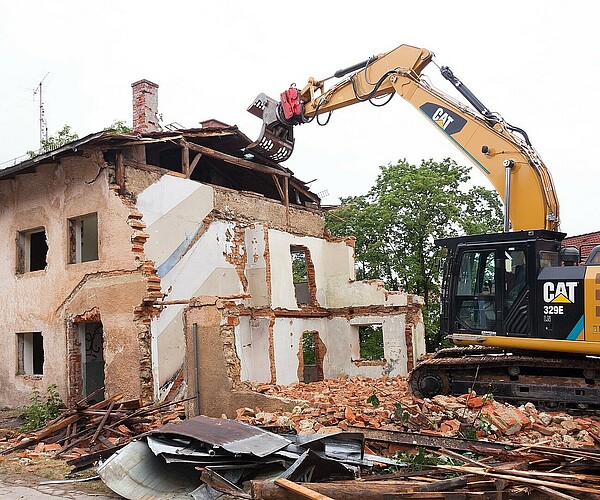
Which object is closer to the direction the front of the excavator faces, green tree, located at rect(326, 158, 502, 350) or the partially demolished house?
the partially demolished house

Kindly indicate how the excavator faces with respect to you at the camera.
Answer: facing to the left of the viewer

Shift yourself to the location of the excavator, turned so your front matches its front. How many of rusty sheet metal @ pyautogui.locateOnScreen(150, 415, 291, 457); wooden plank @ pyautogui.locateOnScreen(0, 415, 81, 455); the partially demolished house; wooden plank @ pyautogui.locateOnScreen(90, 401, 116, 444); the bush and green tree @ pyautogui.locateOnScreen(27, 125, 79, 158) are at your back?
0

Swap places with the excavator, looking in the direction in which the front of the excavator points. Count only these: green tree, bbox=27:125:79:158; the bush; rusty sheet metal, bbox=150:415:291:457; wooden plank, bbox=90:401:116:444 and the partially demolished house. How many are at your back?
0

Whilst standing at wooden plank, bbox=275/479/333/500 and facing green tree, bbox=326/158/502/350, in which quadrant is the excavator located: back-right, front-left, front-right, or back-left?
front-right

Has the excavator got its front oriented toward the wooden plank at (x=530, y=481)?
no

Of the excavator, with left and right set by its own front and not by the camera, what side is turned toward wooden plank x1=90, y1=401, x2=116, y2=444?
front

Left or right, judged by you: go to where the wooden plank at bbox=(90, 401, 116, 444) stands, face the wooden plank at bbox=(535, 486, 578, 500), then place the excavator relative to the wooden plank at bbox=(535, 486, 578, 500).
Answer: left

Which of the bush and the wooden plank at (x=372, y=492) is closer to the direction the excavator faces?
the bush

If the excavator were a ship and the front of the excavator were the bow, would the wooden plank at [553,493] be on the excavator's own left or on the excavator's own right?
on the excavator's own left

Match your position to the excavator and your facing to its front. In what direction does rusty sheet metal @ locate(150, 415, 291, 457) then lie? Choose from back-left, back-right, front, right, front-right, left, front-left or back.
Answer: front-left

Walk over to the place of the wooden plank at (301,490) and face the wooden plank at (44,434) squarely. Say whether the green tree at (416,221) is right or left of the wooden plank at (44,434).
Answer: right

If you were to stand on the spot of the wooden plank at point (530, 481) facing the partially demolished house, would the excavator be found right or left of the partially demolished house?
right

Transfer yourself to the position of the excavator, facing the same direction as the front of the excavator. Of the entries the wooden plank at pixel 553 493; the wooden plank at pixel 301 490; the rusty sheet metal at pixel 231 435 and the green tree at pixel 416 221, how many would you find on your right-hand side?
1

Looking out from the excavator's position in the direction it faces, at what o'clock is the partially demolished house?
The partially demolished house is roughly at 1 o'clock from the excavator.

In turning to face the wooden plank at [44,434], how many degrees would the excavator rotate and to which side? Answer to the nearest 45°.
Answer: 0° — it already faces it

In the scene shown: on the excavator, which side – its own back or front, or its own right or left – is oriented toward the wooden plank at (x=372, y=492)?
left

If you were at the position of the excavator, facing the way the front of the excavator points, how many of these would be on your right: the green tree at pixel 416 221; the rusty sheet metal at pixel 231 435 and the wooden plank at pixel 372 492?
1
